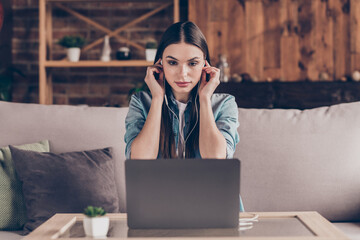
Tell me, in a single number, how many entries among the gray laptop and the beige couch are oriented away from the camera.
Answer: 1

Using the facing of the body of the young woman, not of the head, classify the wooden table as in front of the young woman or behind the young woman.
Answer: in front

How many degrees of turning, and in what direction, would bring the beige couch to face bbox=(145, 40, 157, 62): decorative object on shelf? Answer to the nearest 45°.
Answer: approximately 135° to its right

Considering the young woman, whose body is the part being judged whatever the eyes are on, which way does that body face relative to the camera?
toward the camera

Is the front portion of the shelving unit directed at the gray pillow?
yes

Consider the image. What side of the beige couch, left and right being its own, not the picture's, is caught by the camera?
front

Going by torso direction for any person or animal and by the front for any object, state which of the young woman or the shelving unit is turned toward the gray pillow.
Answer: the shelving unit

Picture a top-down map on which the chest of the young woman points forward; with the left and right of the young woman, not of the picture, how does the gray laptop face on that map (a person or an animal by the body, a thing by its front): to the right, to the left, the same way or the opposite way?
the opposite way

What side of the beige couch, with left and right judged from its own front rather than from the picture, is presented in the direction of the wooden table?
front

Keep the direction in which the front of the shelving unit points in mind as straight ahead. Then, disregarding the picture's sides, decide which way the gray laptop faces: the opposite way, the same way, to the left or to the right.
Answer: the opposite way

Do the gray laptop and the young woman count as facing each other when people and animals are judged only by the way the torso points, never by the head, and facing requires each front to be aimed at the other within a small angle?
yes

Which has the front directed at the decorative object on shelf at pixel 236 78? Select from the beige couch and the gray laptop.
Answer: the gray laptop

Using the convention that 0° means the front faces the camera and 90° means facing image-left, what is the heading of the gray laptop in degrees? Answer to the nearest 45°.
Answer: approximately 180°

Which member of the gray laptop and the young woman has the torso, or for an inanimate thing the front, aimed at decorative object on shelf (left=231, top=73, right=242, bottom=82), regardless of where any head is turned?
the gray laptop

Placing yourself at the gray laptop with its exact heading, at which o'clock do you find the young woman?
The young woman is roughly at 12 o'clock from the gray laptop.
